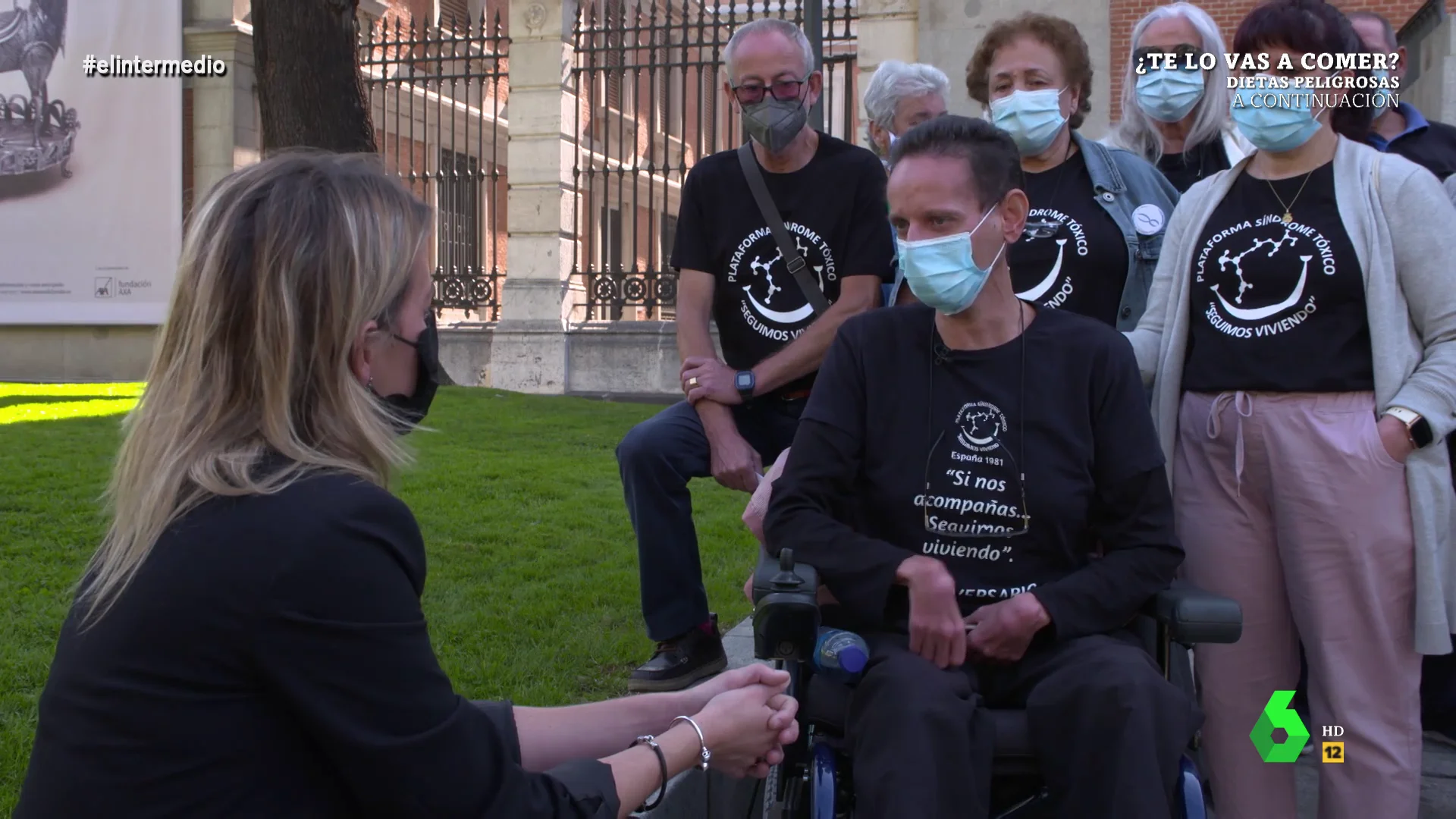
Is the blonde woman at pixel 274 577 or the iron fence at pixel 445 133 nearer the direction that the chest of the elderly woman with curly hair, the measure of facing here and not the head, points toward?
the blonde woman

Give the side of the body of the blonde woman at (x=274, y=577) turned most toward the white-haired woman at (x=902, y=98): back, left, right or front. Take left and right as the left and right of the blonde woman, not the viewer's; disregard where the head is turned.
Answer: front

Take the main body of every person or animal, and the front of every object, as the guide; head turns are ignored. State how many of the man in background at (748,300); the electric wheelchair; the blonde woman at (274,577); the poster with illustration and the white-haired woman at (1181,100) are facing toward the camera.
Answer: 4

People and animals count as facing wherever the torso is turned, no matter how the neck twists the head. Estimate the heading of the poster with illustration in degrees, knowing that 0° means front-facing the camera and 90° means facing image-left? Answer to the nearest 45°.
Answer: approximately 0°

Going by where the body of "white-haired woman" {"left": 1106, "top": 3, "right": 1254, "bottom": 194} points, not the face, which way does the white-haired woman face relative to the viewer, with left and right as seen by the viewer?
facing the viewer

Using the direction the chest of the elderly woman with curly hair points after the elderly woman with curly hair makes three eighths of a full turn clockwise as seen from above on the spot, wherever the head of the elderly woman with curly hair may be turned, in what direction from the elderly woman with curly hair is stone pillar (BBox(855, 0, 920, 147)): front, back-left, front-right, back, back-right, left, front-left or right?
front

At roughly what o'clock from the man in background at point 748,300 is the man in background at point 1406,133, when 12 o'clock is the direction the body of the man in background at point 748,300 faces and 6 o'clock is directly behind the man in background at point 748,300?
the man in background at point 1406,133 is roughly at 9 o'clock from the man in background at point 748,300.

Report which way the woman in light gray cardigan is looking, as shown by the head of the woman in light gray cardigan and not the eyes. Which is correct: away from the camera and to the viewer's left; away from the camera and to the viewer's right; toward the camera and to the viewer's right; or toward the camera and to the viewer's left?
toward the camera and to the viewer's left

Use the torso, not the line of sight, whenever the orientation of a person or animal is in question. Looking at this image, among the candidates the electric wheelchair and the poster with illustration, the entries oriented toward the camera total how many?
2

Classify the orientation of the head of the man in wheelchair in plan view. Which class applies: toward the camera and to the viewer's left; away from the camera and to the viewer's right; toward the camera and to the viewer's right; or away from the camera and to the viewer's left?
toward the camera and to the viewer's left
